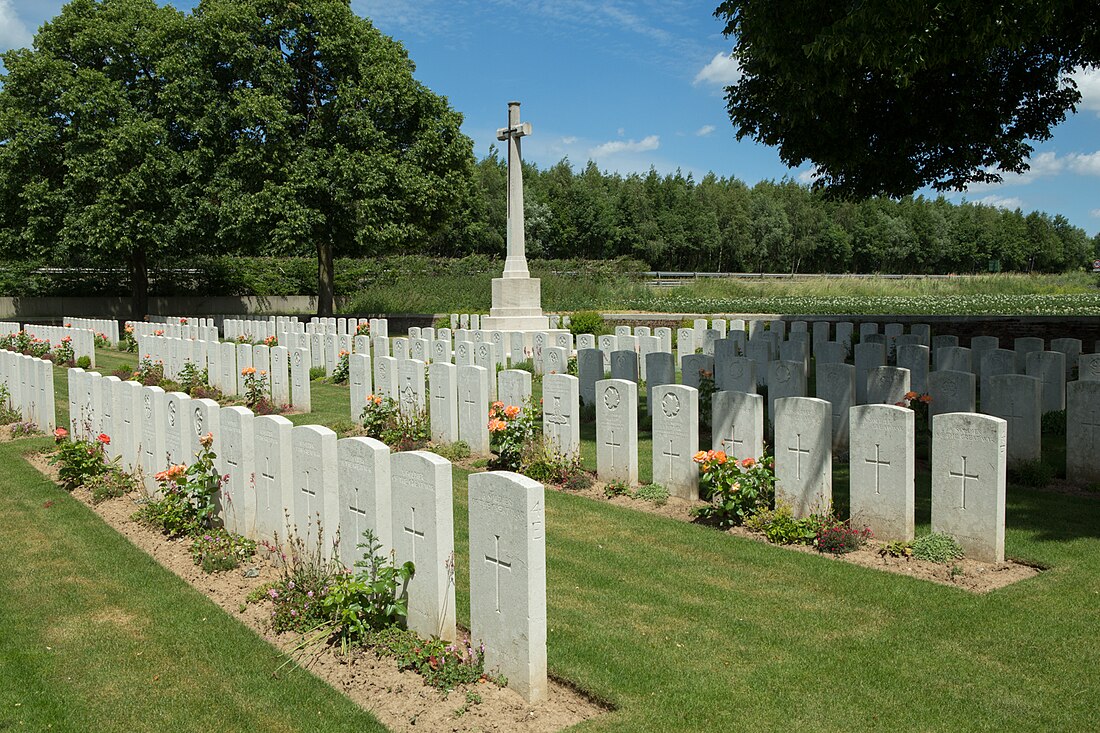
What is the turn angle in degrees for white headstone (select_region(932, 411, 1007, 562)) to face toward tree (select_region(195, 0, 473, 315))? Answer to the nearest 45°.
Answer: approximately 90° to its right

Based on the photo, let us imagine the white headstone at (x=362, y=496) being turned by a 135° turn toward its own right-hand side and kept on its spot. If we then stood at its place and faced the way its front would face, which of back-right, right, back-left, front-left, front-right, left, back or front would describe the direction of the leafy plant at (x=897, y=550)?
right

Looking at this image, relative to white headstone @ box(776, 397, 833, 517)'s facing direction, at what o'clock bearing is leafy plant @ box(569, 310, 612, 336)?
The leafy plant is roughly at 4 o'clock from the white headstone.

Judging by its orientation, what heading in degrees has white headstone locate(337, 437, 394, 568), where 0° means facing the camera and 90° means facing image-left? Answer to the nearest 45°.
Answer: approximately 45°

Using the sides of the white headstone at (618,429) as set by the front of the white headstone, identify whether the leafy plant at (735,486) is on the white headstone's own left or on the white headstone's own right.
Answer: on the white headstone's own left

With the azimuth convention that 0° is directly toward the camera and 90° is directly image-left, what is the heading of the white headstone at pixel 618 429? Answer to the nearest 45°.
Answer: approximately 45°

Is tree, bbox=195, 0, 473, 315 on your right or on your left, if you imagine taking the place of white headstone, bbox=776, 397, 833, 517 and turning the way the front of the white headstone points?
on your right

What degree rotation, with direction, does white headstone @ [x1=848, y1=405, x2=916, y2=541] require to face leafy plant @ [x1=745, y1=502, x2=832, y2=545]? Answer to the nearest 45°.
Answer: approximately 45° to its right
